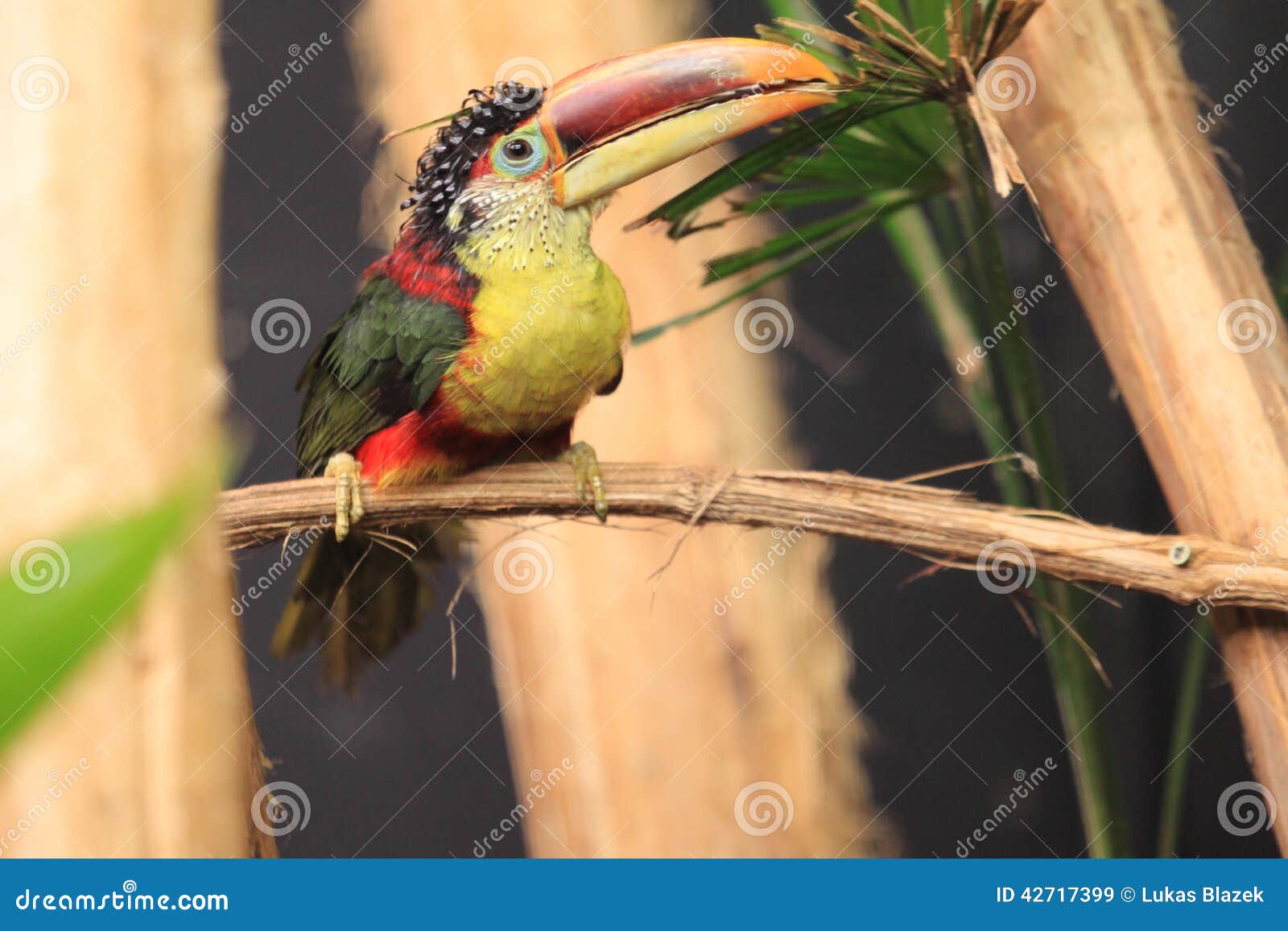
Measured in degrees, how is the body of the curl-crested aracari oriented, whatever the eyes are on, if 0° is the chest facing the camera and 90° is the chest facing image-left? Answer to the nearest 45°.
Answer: approximately 315°
